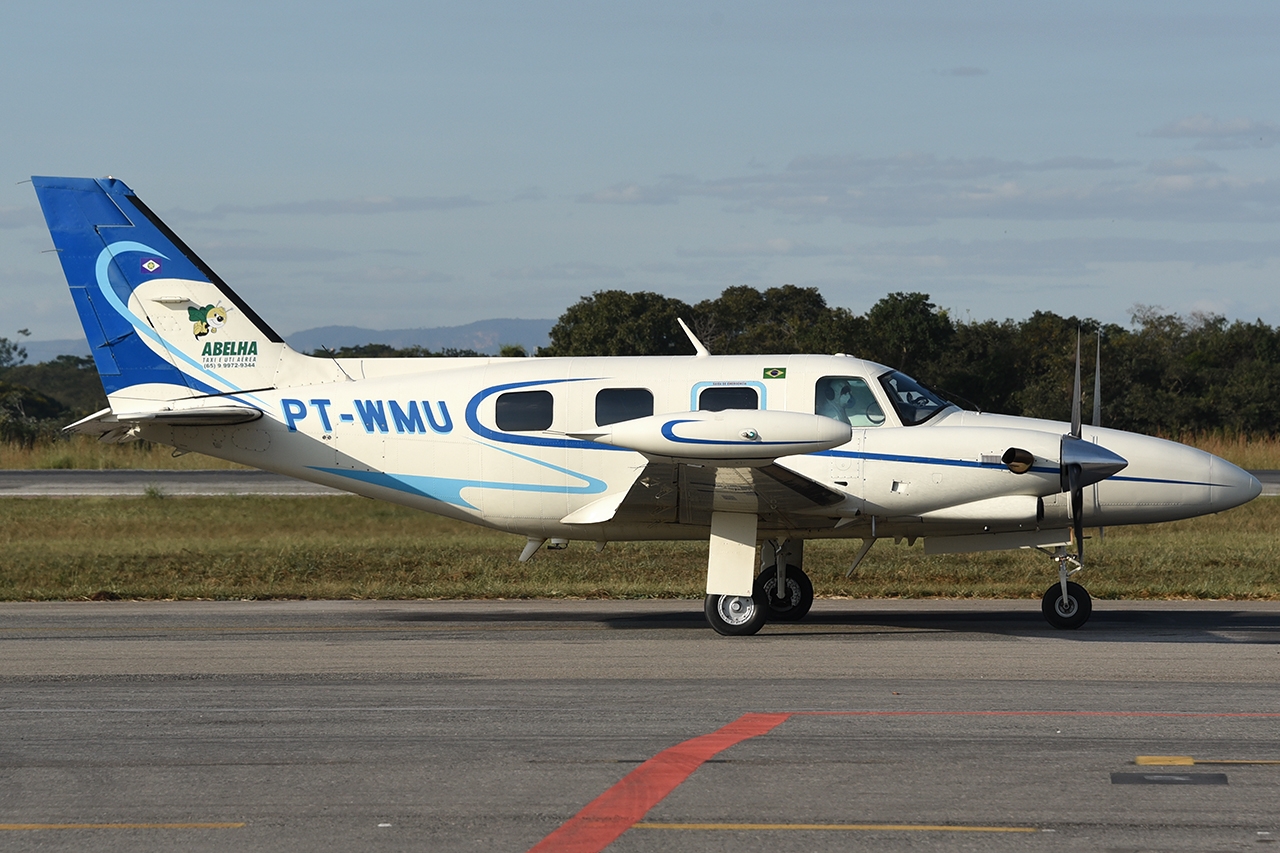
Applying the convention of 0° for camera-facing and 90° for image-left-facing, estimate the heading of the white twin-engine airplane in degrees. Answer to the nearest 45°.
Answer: approximately 270°
